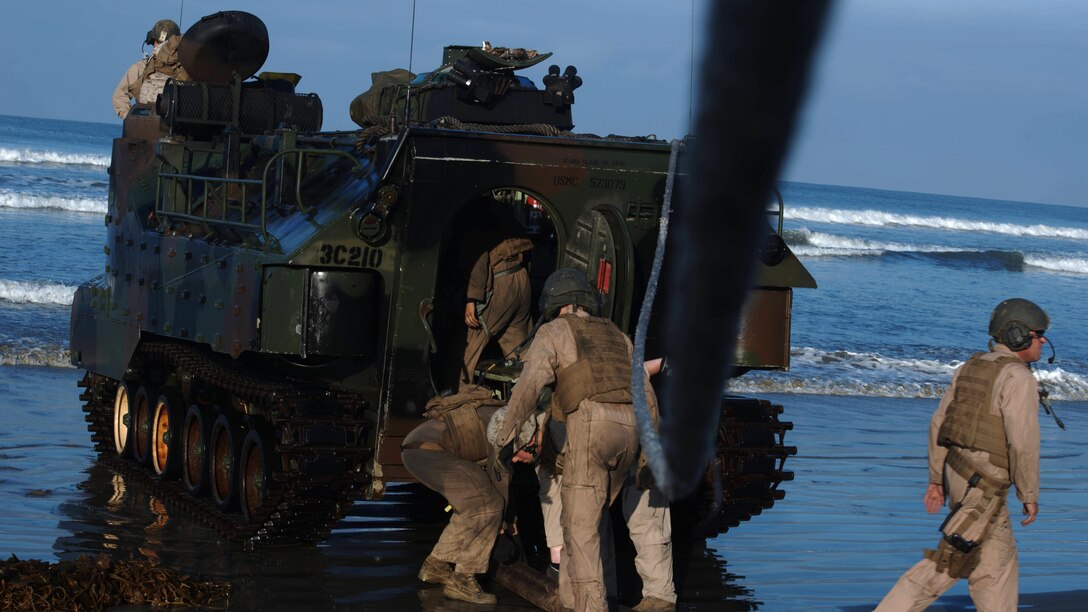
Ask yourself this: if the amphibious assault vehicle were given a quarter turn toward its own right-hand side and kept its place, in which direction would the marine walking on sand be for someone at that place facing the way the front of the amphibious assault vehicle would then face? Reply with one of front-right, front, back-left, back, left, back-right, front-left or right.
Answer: right

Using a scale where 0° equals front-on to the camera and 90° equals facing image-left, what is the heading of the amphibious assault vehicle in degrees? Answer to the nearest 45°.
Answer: approximately 135°

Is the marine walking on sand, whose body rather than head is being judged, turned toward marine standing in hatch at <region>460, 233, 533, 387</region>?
no
